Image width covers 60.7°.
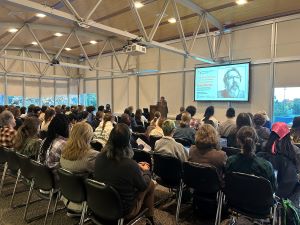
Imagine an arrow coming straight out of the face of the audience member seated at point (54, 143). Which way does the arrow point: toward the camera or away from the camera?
away from the camera

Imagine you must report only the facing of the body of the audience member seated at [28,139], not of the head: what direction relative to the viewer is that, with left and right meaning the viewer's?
facing away from the viewer and to the right of the viewer

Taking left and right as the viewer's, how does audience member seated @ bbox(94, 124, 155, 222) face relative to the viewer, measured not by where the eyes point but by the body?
facing away from the viewer and to the right of the viewer

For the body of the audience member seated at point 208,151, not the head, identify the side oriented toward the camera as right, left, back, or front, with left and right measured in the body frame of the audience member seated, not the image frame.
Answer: back

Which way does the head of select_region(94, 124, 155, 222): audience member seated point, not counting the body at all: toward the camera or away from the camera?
away from the camera

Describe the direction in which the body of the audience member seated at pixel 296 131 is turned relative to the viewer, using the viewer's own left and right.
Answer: facing away from the viewer

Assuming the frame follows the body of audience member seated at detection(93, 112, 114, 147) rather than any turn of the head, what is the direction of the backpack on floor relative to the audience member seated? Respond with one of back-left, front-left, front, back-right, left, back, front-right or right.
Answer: right

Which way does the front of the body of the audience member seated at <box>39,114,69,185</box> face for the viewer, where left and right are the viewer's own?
facing away from the viewer and to the right of the viewer

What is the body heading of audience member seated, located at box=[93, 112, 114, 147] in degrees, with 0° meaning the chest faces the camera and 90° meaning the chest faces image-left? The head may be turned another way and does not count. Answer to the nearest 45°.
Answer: approximately 225°

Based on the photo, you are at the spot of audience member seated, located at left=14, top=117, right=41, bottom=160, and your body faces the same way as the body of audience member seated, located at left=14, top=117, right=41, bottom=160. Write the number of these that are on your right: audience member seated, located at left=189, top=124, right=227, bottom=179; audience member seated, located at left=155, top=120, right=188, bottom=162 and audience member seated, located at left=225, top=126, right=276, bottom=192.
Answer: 3

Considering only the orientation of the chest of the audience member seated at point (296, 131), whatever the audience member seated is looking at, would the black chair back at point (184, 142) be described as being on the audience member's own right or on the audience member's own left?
on the audience member's own left

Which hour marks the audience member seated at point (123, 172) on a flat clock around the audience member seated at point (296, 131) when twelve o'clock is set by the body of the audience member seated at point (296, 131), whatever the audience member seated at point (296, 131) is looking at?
the audience member seated at point (123, 172) is roughly at 7 o'clock from the audience member seated at point (296, 131).

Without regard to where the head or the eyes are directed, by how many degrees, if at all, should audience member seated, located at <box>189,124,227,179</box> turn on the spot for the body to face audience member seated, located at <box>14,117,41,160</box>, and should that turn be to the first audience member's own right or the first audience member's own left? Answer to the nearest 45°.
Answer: approximately 90° to the first audience member's own left
